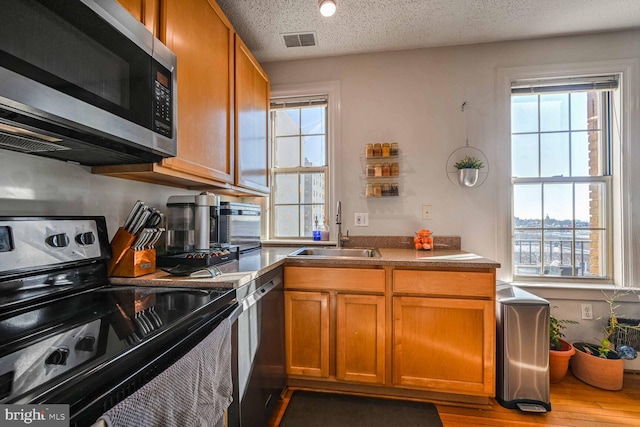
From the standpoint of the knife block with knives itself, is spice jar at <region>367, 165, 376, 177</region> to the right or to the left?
on its left

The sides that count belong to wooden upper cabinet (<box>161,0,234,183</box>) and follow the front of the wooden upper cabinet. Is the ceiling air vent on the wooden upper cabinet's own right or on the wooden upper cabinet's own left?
on the wooden upper cabinet's own left

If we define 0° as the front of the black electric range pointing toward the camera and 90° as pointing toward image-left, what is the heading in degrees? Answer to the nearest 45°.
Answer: approximately 315°

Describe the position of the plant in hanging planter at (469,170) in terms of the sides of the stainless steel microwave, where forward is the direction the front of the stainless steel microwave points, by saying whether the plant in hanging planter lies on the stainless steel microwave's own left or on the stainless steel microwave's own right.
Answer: on the stainless steel microwave's own left

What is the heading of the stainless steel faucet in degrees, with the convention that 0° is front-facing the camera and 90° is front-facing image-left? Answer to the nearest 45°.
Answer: approximately 0°

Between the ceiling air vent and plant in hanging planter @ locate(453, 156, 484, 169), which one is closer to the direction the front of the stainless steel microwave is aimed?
the plant in hanging planter

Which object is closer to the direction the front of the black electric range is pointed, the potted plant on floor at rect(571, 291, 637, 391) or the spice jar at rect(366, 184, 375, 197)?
the potted plant on floor
